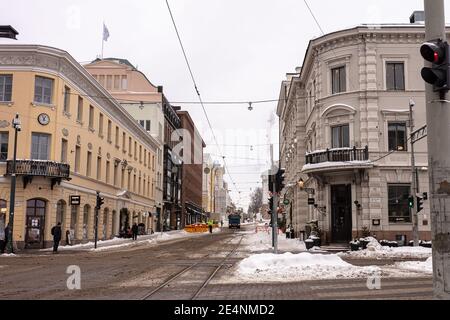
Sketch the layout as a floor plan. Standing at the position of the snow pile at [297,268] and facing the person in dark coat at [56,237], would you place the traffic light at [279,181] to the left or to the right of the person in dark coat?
right

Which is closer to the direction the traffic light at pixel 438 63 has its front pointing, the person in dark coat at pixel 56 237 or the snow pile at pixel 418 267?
the person in dark coat

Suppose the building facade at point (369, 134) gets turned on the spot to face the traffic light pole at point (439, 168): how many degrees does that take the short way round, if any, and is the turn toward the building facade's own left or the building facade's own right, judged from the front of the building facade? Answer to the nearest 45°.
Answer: approximately 45° to the building facade's own left

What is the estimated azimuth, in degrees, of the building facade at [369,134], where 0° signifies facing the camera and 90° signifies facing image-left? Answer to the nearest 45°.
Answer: approximately 45°

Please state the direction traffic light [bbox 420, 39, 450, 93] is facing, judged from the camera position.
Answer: facing the viewer and to the left of the viewer

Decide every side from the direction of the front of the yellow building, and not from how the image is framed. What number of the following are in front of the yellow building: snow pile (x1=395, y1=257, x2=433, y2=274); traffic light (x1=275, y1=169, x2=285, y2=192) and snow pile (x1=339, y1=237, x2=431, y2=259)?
3

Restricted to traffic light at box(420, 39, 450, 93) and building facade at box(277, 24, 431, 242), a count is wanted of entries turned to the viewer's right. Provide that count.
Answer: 0

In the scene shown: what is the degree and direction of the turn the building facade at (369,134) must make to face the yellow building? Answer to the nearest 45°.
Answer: approximately 45° to its right
